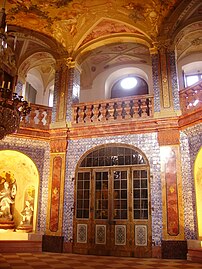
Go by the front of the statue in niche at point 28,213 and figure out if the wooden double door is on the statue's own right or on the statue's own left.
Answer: on the statue's own left

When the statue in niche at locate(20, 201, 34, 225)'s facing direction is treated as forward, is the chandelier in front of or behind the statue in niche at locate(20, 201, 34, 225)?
in front

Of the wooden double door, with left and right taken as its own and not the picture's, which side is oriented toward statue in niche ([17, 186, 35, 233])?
right

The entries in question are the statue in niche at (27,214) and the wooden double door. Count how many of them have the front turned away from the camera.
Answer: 0

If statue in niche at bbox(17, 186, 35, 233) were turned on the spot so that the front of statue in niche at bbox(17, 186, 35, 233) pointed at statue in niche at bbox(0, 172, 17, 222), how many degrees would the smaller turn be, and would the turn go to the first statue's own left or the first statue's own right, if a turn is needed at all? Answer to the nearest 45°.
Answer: approximately 90° to the first statue's own right

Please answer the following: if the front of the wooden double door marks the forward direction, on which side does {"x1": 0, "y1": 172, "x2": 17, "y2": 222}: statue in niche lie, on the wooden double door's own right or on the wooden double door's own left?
on the wooden double door's own right

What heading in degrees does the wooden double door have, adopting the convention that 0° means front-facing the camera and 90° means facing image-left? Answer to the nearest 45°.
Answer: approximately 0°

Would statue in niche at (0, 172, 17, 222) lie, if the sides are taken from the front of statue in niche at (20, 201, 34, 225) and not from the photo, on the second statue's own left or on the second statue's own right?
on the second statue's own right
